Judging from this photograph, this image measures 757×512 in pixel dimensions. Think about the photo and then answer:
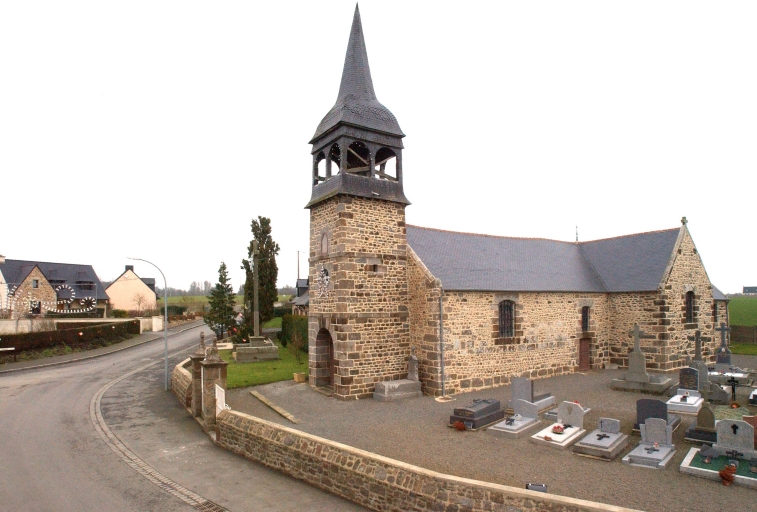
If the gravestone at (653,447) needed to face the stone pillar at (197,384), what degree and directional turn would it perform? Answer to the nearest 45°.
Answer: approximately 45° to its right

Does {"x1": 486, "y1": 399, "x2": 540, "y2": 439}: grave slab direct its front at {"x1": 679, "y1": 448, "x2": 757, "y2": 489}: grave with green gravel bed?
no

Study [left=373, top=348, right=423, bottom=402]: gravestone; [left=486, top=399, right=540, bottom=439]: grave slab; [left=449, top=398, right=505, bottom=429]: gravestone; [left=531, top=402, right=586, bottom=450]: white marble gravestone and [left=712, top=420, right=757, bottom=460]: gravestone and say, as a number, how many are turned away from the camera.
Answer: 0

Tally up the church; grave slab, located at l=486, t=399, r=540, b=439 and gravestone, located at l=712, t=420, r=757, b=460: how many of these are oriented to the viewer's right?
0

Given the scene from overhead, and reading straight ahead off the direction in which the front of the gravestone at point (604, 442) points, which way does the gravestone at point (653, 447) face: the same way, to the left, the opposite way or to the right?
the same way

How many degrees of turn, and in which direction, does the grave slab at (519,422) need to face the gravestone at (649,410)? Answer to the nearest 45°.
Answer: approximately 135° to its left

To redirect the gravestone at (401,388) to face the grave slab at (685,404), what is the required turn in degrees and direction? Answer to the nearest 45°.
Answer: approximately 135° to its left

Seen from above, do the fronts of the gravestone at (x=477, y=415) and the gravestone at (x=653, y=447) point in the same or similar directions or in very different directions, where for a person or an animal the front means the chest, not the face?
same or similar directions

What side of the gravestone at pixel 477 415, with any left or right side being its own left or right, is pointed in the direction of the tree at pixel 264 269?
right

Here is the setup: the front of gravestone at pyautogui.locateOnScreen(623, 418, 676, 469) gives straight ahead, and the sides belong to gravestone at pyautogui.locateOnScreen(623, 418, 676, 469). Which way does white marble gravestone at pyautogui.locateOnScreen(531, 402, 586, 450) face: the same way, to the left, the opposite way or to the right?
the same way

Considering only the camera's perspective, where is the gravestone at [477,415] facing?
facing the viewer and to the left of the viewer

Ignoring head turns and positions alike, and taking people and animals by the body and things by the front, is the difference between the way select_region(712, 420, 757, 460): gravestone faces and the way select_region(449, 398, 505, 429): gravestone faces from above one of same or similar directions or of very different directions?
same or similar directions
